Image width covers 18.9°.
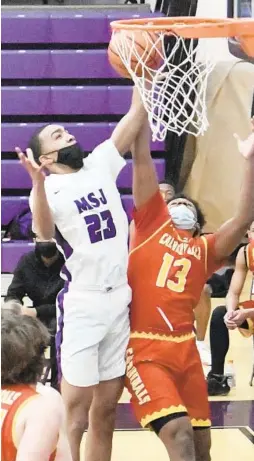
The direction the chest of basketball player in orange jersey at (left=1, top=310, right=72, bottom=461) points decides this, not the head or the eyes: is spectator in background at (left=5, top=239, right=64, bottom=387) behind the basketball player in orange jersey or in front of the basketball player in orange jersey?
in front

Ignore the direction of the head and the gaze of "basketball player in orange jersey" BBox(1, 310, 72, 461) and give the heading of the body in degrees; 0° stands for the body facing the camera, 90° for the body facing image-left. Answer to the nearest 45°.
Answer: approximately 225°

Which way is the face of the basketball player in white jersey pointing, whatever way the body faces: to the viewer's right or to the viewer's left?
to the viewer's right

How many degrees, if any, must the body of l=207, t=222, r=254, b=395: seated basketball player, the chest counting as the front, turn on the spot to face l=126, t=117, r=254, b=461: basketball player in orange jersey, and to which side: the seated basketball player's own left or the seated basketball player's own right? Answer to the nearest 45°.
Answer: approximately 45° to the seated basketball player's own left

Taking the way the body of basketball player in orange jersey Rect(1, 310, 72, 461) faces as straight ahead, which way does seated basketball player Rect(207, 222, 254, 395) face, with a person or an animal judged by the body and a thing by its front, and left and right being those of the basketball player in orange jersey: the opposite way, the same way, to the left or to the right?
the opposite way

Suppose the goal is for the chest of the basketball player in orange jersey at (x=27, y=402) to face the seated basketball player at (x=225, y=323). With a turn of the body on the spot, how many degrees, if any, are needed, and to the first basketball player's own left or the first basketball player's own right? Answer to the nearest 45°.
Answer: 0° — they already face them

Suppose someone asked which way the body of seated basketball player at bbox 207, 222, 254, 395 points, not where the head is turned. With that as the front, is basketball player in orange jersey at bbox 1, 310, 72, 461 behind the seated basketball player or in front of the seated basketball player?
in front

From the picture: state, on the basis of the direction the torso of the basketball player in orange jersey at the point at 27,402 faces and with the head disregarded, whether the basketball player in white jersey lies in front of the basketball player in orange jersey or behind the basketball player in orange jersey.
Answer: in front
